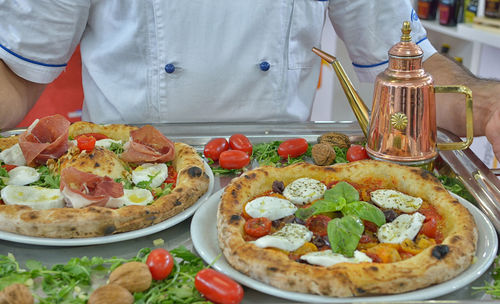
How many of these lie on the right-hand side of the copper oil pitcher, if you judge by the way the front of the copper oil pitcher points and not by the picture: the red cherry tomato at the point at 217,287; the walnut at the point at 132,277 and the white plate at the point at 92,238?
0

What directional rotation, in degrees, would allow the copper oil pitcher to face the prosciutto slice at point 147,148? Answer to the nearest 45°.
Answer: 0° — it already faces it

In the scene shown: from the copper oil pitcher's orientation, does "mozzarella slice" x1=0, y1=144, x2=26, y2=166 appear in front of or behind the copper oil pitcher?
in front

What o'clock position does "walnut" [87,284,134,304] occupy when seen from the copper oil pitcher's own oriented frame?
The walnut is roughly at 10 o'clock from the copper oil pitcher.

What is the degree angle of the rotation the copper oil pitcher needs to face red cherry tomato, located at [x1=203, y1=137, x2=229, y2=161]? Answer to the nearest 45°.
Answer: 0° — it already faces it

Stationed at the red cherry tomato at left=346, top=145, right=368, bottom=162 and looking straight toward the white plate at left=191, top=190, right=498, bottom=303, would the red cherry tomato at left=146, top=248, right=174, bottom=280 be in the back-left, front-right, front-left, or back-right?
front-right

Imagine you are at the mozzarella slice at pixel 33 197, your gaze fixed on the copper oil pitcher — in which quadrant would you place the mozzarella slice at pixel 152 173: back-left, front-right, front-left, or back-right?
front-left

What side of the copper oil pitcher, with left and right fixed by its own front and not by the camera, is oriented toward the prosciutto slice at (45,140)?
front

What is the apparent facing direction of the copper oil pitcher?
to the viewer's left

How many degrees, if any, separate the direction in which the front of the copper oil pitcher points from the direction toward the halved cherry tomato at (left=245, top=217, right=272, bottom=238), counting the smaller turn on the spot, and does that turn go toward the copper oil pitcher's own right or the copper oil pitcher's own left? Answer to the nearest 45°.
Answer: approximately 45° to the copper oil pitcher's own left

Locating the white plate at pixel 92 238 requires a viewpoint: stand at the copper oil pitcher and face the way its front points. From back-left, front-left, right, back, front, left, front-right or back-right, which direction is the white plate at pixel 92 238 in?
front-left

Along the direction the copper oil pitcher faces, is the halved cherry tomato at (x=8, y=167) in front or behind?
in front

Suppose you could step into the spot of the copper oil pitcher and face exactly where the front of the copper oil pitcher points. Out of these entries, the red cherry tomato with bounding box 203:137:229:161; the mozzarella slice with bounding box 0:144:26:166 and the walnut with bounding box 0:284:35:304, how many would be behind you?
0

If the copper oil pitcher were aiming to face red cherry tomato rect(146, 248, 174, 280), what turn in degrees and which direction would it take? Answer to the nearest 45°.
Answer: approximately 45° to its left

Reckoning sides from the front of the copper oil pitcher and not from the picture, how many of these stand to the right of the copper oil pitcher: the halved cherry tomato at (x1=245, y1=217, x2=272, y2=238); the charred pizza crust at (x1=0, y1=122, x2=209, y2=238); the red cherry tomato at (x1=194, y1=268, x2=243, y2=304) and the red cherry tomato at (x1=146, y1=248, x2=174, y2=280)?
0
